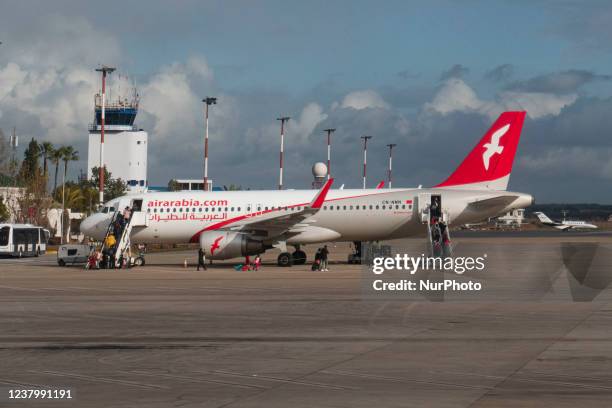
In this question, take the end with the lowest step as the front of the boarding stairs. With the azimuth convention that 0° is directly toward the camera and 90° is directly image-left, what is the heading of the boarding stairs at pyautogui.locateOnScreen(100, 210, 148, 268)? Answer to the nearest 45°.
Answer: approximately 45°

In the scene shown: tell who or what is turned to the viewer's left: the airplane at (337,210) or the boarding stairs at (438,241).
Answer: the airplane

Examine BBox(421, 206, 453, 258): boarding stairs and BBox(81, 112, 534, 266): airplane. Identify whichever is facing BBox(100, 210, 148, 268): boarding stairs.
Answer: the airplane

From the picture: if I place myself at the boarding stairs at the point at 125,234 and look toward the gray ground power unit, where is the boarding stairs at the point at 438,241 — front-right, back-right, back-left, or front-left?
back-right

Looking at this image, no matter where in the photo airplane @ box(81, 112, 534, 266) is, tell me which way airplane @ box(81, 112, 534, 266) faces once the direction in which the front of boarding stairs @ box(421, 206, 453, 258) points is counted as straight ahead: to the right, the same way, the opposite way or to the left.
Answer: to the right

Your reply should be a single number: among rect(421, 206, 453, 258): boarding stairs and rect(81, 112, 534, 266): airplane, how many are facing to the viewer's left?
1

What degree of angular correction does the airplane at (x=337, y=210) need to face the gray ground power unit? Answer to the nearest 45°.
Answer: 0° — it already faces it

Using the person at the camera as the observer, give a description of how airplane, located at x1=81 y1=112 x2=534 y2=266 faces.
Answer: facing to the left of the viewer
